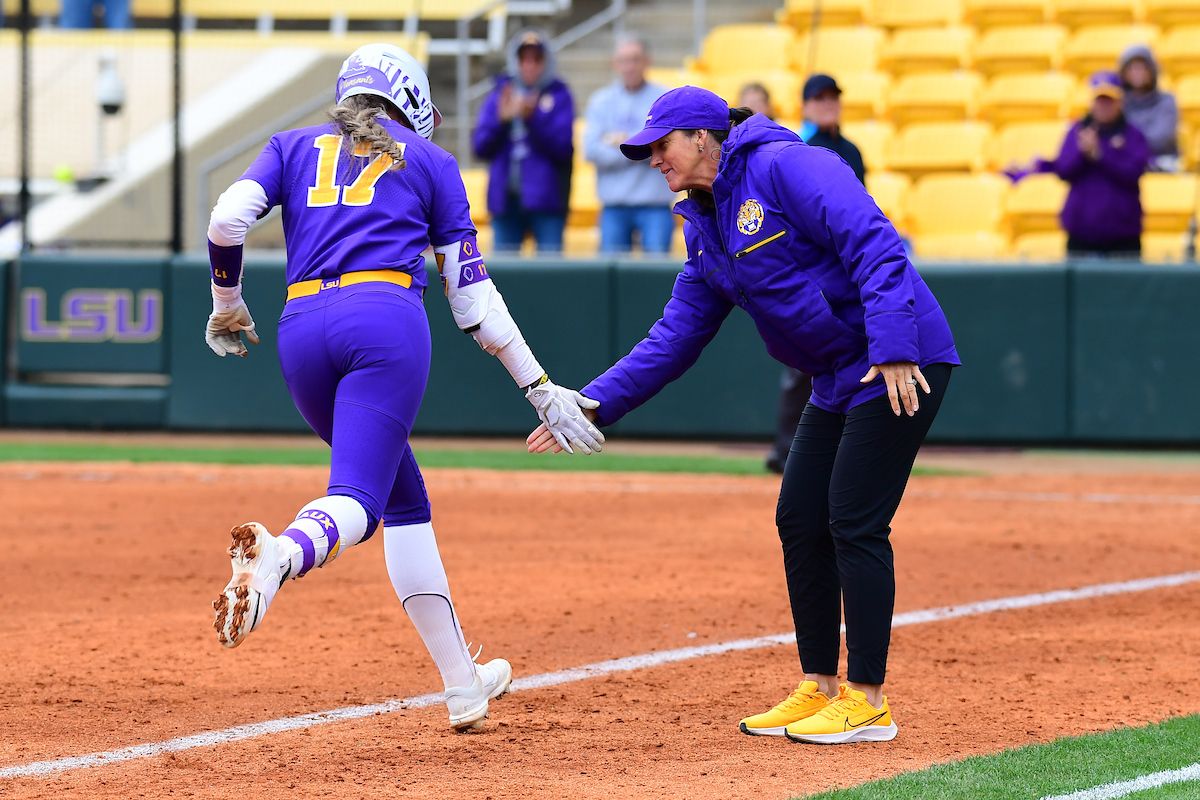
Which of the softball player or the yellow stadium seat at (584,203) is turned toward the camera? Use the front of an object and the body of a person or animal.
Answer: the yellow stadium seat

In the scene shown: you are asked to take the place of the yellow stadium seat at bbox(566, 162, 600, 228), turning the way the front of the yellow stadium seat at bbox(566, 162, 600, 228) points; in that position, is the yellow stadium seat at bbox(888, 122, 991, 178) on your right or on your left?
on your left

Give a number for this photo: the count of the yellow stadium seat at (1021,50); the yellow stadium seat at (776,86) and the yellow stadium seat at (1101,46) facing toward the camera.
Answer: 3

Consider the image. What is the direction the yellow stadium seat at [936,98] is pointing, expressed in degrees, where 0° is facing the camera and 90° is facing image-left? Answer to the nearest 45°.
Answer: approximately 0°

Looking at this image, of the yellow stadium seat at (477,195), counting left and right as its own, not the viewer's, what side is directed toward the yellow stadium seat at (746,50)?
back

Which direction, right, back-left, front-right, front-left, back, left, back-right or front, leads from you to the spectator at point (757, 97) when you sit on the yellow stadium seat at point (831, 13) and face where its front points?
front

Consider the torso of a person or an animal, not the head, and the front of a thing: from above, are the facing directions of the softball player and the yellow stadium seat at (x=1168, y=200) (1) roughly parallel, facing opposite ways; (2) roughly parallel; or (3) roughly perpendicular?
roughly parallel, facing opposite ways

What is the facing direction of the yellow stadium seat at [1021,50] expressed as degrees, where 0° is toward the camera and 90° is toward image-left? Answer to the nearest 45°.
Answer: approximately 0°

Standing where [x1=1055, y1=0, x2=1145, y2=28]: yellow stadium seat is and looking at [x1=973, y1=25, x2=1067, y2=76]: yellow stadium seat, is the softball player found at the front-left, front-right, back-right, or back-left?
front-left

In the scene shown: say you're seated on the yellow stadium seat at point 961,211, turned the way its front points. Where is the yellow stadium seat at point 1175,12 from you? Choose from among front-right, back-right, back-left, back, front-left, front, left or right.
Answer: back-left

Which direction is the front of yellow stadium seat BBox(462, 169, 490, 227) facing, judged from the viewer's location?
facing the viewer

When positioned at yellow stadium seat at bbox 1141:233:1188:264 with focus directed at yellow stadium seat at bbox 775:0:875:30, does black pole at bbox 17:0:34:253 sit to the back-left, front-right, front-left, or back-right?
front-left

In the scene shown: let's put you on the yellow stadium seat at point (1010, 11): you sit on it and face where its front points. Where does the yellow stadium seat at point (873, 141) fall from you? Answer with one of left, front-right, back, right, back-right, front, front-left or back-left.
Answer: front-right

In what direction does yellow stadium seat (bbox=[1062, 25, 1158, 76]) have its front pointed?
toward the camera

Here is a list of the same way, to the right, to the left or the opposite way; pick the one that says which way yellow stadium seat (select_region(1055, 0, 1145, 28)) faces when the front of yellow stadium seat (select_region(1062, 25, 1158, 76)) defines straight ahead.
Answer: the same way

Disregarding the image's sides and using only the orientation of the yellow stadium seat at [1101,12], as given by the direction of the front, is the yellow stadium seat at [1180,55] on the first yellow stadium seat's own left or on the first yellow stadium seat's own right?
on the first yellow stadium seat's own left

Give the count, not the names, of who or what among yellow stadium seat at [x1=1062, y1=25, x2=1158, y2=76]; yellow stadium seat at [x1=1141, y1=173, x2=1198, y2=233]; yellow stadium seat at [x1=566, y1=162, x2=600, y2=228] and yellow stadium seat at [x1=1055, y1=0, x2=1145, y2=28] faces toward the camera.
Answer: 4

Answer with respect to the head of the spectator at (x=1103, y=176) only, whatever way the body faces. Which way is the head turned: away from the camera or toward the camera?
toward the camera
